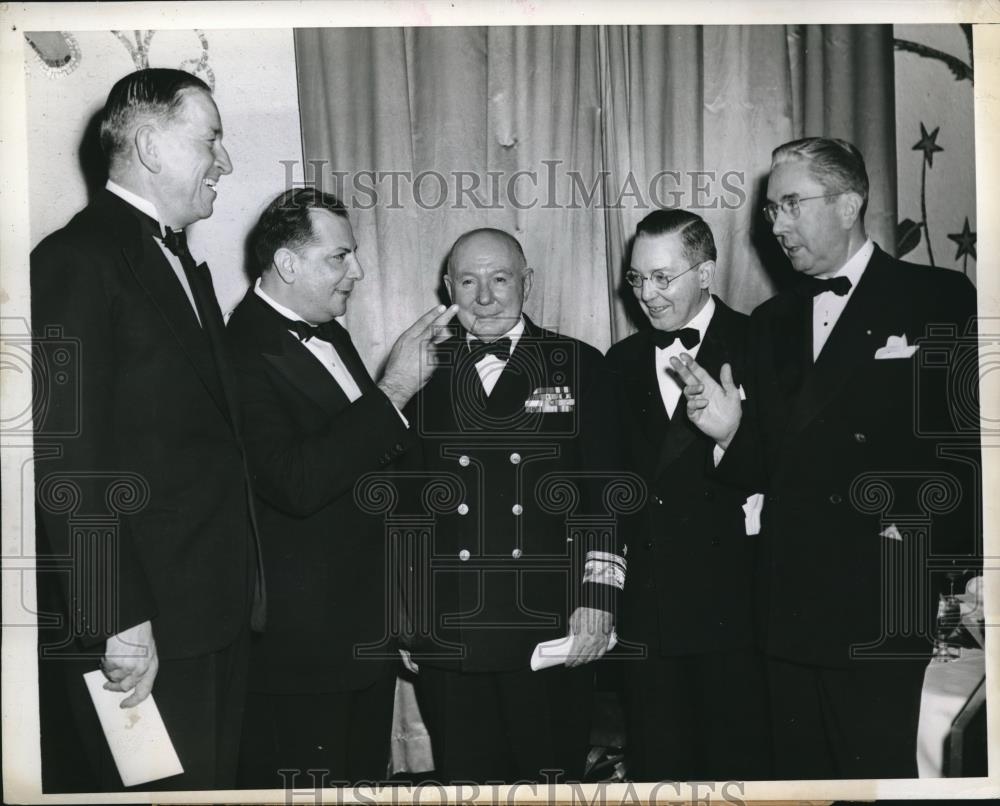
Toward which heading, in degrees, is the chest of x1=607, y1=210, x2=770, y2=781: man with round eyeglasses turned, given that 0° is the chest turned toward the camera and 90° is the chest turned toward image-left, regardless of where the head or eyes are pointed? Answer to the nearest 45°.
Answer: approximately 45°

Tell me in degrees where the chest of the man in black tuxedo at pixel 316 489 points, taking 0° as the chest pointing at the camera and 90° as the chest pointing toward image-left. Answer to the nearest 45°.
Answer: approximately 315°

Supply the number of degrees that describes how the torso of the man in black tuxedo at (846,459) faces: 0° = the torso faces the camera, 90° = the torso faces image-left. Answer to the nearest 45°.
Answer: approximately 45°

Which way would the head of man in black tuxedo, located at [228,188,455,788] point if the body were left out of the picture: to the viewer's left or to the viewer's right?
to the viewer's right
